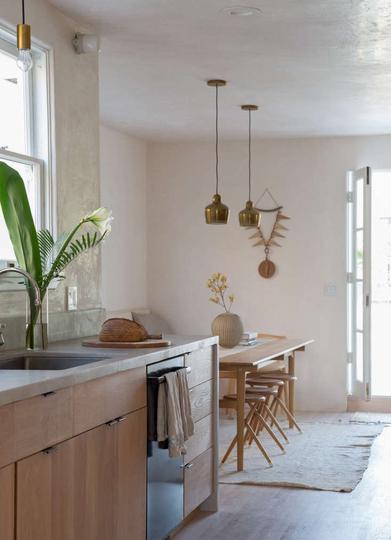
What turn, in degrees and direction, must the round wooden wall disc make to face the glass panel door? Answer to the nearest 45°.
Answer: approximately 90° to its left

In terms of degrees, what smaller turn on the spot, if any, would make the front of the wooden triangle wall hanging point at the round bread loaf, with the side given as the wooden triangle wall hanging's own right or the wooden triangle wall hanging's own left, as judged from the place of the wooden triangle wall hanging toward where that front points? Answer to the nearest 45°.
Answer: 0° — it already faces it

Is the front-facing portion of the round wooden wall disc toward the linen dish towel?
yes

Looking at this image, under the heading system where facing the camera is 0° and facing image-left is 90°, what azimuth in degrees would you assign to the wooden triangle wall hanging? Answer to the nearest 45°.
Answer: approximately 0°

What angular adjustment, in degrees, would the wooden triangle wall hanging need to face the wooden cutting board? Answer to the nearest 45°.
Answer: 0° — it already faces it

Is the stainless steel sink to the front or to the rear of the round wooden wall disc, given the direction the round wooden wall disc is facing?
to the front

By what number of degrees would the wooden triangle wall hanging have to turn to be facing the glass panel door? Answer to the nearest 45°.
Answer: approximately 90° to its left

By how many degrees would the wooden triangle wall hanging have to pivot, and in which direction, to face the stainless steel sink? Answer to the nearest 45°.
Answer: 0° — it already faces it

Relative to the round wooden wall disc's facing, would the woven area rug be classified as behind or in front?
in front

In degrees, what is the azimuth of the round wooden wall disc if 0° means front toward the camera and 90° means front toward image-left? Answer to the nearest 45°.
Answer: approximately 0°

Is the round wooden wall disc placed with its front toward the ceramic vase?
yes

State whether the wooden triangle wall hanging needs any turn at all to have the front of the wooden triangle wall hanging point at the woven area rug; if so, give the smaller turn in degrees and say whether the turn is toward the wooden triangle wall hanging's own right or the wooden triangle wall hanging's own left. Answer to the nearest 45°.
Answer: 0° — it already faces it
